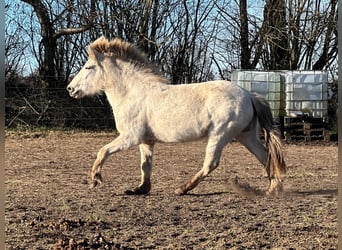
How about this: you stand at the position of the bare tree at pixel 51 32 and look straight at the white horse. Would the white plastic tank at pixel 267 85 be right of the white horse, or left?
left

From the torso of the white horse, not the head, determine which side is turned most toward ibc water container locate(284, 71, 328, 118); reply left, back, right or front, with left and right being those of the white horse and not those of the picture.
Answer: right

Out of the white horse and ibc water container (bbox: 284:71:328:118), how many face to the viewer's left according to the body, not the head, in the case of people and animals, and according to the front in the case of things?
1

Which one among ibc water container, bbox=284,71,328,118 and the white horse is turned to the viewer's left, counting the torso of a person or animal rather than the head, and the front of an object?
the white horse

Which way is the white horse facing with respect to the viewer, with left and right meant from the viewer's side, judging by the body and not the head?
facing to the left of the viewer

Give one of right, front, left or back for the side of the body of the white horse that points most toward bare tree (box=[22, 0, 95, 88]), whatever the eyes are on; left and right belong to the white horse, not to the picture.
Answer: right

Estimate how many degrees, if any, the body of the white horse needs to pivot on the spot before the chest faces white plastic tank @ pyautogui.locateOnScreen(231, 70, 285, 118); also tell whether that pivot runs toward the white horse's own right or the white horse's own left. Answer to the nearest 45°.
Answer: approximately 90° to the white horse's own right
